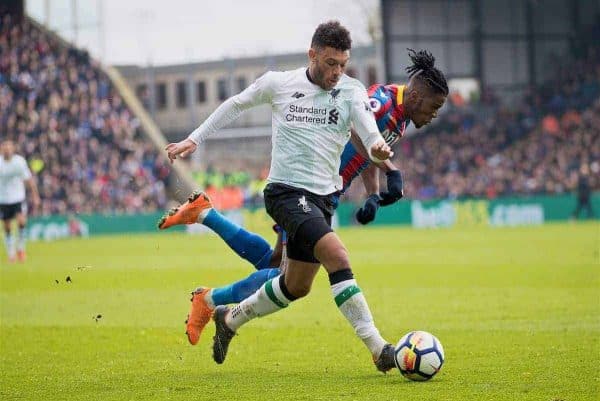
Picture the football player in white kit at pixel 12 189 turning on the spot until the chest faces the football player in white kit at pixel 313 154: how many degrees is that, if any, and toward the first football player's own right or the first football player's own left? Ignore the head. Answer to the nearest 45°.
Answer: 0° — they already face them
